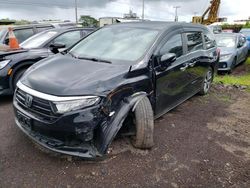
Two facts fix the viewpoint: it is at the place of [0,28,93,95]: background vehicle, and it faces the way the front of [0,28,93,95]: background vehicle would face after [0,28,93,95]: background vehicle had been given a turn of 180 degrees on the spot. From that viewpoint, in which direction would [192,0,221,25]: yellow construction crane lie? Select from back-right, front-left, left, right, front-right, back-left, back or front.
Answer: front

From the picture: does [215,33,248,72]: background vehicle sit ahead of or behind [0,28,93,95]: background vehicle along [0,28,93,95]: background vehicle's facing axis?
behind

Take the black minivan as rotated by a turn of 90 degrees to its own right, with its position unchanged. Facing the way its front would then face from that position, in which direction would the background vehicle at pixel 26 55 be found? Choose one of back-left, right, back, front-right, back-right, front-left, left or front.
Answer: front

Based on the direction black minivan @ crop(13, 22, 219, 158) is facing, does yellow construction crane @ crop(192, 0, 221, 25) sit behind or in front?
behind

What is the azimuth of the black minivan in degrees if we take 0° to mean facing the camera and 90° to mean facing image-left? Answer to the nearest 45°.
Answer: approximately 45°

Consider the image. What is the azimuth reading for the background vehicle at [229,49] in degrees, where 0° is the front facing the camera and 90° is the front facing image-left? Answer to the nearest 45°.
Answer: approximately 45°
